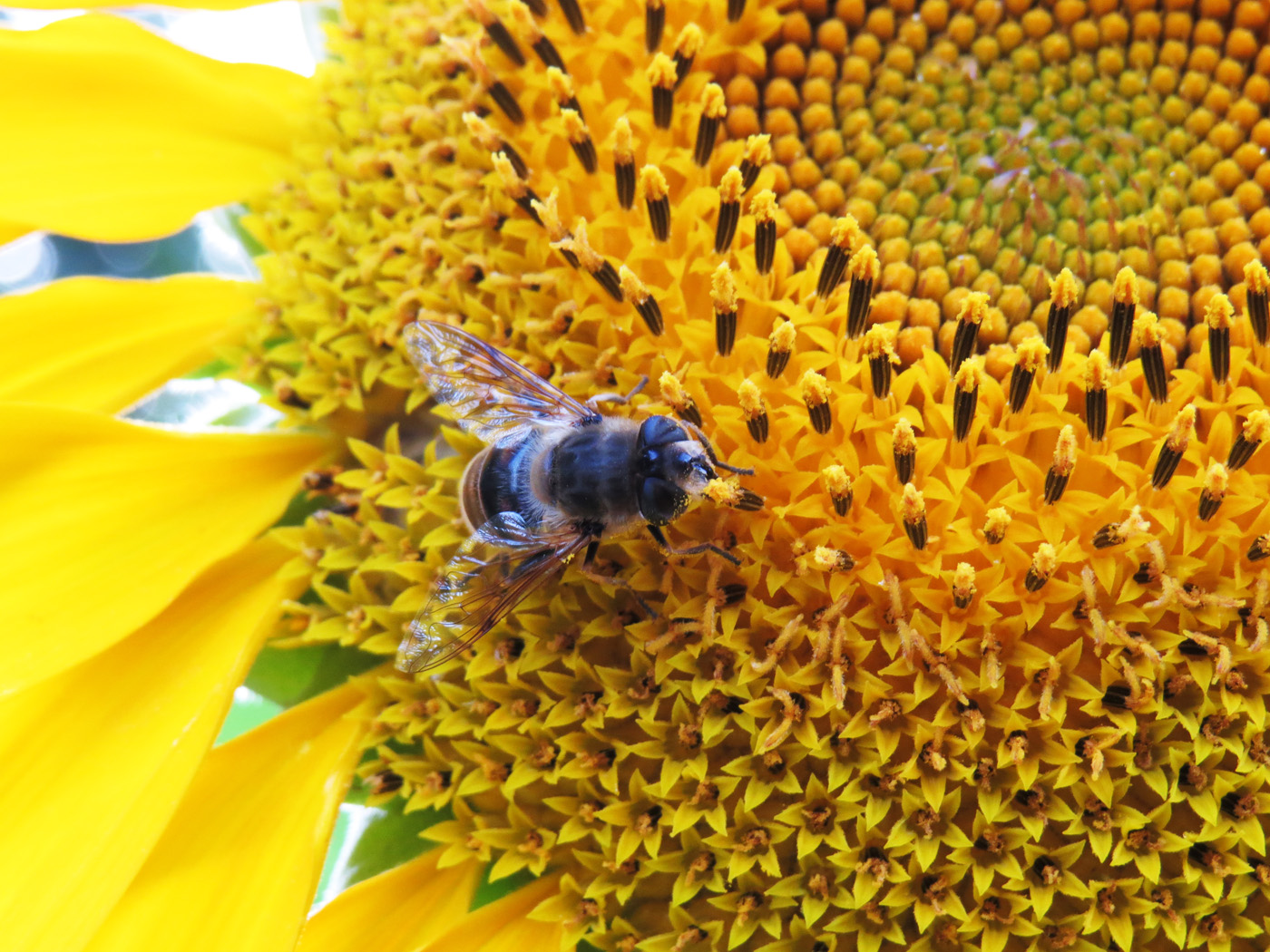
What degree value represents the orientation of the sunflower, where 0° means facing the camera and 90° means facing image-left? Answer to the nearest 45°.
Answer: approximately 0°

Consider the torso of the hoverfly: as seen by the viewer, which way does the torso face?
to the viewer's right
